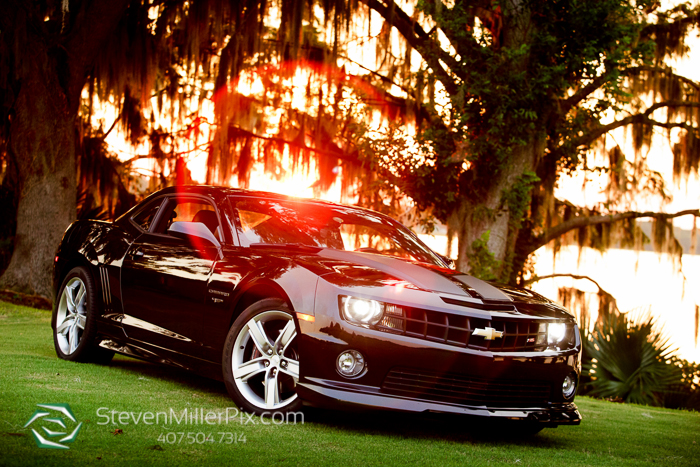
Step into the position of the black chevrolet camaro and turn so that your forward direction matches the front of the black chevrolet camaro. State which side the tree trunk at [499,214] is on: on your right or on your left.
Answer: on your left

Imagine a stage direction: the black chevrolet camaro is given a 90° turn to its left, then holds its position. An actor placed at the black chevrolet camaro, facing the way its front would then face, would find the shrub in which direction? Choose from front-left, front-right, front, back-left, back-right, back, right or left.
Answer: front

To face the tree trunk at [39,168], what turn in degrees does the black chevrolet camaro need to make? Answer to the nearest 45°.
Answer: approximately 180°

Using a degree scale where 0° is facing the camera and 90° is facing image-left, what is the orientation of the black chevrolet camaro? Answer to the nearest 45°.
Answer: approximately 315°
